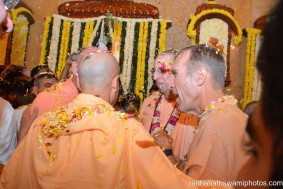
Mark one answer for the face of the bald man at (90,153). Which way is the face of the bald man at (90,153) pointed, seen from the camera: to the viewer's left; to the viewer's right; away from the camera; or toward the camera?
away from the camera

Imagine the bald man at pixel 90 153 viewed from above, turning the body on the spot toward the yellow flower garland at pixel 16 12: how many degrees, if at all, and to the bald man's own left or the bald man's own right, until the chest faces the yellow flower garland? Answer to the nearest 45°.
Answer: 0° — they already face it

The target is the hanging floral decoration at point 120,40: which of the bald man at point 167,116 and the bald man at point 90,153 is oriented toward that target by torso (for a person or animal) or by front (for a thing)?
the bald man at point 90,153

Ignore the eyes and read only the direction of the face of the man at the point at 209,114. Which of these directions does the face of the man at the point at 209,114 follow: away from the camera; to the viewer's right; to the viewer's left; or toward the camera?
to the viewer's left

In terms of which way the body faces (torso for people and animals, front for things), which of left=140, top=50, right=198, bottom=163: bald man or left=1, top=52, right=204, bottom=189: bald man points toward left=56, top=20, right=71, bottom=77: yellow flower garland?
left=1, top=52, right=204, bottom=189: bald man

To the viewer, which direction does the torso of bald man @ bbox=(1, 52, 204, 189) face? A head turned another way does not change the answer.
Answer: away from the camera

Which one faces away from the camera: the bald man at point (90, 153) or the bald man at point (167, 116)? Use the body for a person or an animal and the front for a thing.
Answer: the bald man at point (90, 153)

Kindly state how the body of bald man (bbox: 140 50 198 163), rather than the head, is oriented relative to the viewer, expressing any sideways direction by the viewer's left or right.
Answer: facing the viewer and to the left of the viewer

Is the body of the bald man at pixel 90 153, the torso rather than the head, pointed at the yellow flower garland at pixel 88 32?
yes

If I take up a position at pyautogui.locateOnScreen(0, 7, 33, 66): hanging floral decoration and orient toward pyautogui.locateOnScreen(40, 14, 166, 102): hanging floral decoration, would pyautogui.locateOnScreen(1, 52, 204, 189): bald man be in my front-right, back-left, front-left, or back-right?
front-right

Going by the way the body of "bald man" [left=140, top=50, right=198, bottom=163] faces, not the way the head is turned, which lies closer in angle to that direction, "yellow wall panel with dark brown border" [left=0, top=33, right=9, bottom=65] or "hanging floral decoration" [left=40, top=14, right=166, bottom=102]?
the yellow wall panel with dark brown border

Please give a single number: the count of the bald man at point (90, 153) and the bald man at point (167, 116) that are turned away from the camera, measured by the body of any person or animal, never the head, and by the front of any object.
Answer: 1

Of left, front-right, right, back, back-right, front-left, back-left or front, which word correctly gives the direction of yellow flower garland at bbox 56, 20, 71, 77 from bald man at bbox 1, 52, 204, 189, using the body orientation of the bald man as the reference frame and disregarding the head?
front

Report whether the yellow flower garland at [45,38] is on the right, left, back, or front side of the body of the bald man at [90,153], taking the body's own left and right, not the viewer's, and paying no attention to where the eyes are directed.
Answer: front
